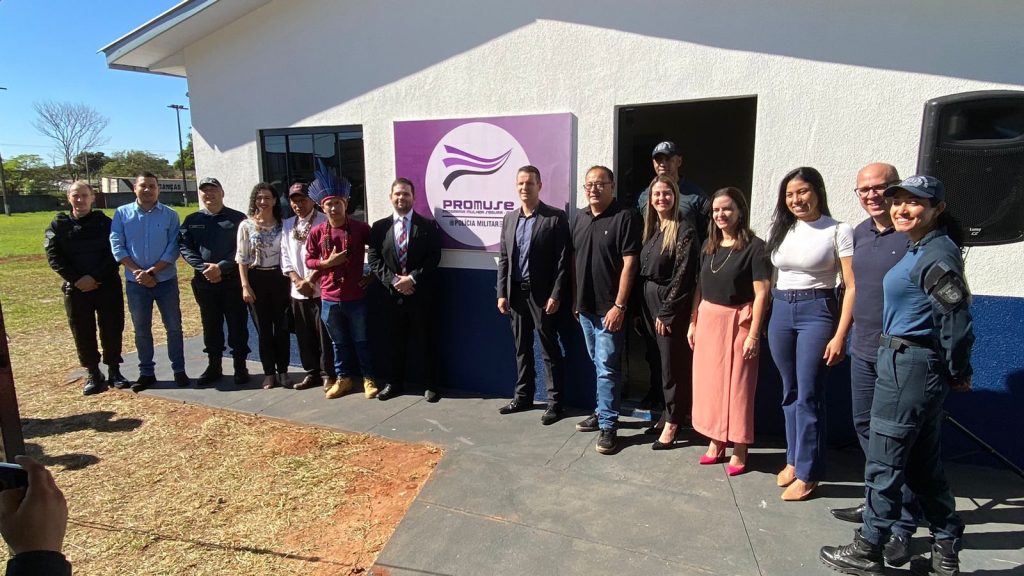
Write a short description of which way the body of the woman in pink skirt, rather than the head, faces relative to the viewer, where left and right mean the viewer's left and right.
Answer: facing the viewer and to the left of the viewer

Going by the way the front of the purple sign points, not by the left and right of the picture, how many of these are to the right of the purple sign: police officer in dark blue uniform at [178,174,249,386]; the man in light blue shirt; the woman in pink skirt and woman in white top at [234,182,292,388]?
3

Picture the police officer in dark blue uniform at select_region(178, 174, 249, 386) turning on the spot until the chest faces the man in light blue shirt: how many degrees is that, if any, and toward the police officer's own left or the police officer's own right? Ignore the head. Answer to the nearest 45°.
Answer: approximately 135° to the police officer's own right

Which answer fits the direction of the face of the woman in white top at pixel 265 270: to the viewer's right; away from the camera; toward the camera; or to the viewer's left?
toward the camera

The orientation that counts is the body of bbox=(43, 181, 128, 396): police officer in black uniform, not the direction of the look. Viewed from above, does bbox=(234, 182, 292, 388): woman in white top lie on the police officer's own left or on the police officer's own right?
on the police officer's own left

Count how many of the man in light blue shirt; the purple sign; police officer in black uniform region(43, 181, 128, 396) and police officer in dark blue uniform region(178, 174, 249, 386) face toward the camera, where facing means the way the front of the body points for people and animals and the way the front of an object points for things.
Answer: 4

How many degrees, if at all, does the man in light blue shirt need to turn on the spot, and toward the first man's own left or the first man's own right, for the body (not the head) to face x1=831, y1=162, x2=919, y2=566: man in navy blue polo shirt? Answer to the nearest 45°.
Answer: approximately 45° to the first man's own left

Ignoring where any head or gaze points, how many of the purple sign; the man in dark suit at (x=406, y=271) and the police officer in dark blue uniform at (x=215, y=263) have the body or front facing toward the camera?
3

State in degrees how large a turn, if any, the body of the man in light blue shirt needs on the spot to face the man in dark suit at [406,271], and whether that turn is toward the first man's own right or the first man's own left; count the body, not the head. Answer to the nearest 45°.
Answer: approximately 45° to the first man's own left

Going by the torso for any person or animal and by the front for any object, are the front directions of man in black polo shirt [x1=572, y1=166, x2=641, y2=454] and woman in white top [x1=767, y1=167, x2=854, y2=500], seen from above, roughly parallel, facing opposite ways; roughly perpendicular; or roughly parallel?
roughly parallel

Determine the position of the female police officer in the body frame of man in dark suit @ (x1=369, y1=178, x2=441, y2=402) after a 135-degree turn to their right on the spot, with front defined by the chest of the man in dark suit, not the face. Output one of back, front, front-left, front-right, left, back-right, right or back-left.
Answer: back

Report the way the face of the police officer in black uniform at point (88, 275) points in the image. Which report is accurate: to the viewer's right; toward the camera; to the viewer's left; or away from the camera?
toward the camera

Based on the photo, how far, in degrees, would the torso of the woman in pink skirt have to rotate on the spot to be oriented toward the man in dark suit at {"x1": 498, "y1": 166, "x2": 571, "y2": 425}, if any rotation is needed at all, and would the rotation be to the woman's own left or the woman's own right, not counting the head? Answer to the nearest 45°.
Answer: approximately 45° to the woman's own right

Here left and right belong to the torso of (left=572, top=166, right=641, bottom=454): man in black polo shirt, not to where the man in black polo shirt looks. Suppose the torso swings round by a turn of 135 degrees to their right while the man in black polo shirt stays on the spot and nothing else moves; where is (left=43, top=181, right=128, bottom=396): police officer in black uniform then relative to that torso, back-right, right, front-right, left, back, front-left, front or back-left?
left

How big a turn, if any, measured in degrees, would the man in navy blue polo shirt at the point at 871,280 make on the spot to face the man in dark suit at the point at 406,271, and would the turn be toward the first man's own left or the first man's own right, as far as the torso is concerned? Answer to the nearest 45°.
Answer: approximately 45° to the first man's own right

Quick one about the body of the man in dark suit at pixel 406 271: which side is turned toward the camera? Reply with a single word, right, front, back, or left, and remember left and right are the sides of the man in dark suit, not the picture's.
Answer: front

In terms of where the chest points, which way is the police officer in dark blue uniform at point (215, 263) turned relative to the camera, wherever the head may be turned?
toward the camera
